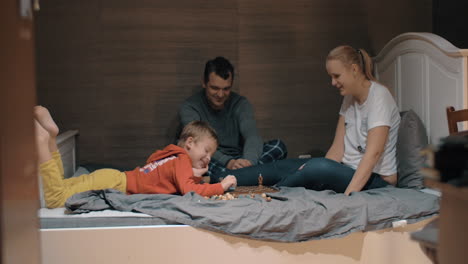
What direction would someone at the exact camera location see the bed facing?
facing to the left of the viewer

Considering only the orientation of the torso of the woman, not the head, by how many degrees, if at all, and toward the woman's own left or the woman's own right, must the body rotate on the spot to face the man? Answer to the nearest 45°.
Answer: approximately 90° to the woman's own right

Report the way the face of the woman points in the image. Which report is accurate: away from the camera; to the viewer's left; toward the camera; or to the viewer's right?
to the viewer's left

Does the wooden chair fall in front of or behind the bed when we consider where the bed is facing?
behind
